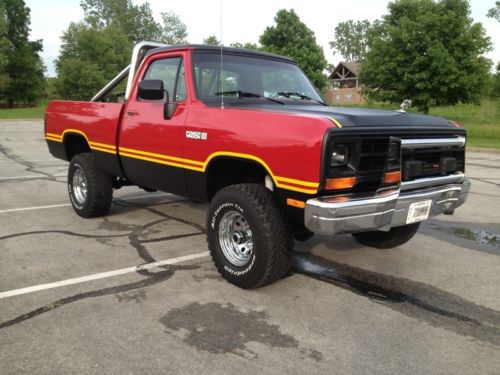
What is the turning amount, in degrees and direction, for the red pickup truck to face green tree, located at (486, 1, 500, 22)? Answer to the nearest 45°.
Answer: approximately 90° to its left

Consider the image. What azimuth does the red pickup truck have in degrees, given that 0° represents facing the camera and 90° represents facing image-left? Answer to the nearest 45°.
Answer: approximately 315°

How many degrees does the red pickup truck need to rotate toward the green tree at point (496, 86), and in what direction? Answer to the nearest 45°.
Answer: approximately 90° to its left

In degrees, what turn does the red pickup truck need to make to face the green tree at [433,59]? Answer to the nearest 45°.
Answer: approximately 135° to its left

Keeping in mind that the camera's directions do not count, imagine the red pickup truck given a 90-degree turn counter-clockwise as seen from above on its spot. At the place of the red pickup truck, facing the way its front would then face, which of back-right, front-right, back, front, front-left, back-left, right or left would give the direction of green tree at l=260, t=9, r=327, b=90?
front-left
